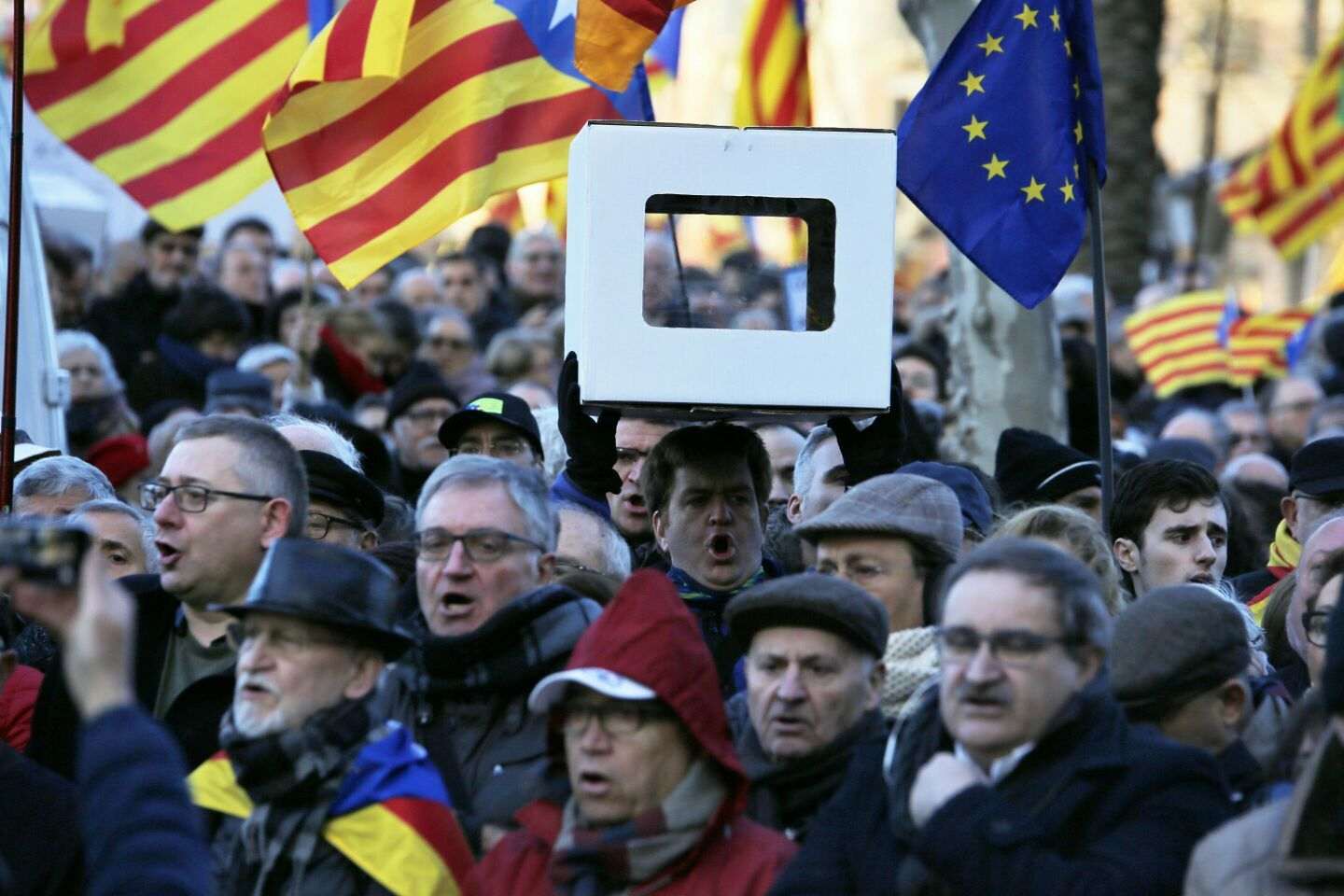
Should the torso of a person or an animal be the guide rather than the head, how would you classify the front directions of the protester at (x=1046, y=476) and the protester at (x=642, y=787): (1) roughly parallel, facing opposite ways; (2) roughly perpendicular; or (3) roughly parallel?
roughly perpendicular

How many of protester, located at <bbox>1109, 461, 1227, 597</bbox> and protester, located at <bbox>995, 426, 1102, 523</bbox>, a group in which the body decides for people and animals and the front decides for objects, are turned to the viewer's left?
0

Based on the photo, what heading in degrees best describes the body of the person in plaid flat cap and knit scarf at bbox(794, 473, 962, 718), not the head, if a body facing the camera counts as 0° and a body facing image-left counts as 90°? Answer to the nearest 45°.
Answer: approximately 45°

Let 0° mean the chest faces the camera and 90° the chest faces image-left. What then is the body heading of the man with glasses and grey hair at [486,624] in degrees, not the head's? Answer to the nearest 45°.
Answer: approximately 45°

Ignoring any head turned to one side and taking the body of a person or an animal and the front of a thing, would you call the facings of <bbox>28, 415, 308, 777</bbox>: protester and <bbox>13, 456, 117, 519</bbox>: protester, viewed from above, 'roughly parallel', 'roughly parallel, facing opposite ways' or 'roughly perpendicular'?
roughly parallel

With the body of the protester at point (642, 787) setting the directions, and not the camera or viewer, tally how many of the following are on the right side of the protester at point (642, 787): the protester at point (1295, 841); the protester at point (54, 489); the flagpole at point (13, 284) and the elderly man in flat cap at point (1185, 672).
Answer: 2

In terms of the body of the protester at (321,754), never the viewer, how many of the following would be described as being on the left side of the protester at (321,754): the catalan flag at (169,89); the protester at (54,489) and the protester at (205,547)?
0

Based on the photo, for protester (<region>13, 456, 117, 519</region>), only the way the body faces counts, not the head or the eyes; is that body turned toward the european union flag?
no

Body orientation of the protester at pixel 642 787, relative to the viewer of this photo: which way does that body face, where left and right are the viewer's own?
facing the viewer and to the left of the viewer

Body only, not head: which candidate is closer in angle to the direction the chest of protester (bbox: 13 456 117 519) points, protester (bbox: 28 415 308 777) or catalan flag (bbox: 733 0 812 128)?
the protester

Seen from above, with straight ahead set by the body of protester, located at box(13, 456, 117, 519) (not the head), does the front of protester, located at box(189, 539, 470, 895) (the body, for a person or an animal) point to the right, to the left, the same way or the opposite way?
the same way
